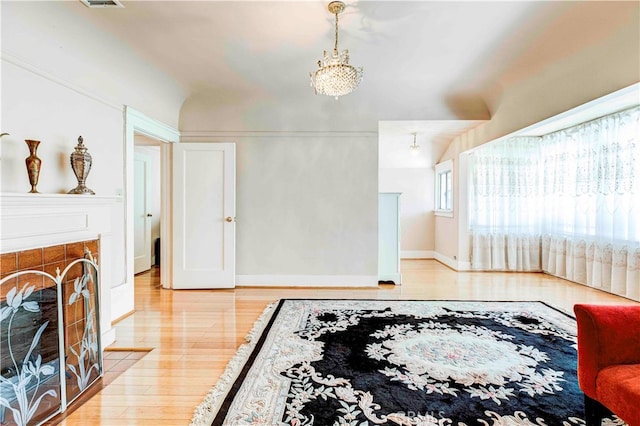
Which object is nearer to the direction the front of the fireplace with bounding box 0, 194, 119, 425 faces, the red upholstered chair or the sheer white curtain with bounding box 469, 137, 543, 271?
the red upholstered chair

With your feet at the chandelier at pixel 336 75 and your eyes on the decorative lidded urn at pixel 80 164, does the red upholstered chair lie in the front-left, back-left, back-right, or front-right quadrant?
back-left

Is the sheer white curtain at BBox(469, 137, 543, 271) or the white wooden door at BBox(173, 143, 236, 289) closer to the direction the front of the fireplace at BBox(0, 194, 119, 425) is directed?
the sheer white curtain

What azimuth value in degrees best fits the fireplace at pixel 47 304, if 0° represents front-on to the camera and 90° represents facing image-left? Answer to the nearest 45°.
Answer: approximately 315°

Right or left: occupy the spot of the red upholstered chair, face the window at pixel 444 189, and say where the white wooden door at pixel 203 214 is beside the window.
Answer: left

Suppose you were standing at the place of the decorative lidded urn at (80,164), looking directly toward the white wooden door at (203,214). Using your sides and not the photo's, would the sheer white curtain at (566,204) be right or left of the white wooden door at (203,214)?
right

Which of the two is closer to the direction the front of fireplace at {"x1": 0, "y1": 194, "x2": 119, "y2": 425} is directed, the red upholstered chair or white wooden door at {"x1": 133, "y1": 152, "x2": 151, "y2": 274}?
the red upholstered chair

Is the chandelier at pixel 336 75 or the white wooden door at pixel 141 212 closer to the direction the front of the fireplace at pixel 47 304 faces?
the chandelier

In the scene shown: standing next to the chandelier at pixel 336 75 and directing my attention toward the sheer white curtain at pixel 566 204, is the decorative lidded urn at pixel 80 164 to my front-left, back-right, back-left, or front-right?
back-left

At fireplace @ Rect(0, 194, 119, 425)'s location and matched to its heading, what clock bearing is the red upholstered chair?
The red upholstered chair is roughly at 12 o'clock from the fireplace.
